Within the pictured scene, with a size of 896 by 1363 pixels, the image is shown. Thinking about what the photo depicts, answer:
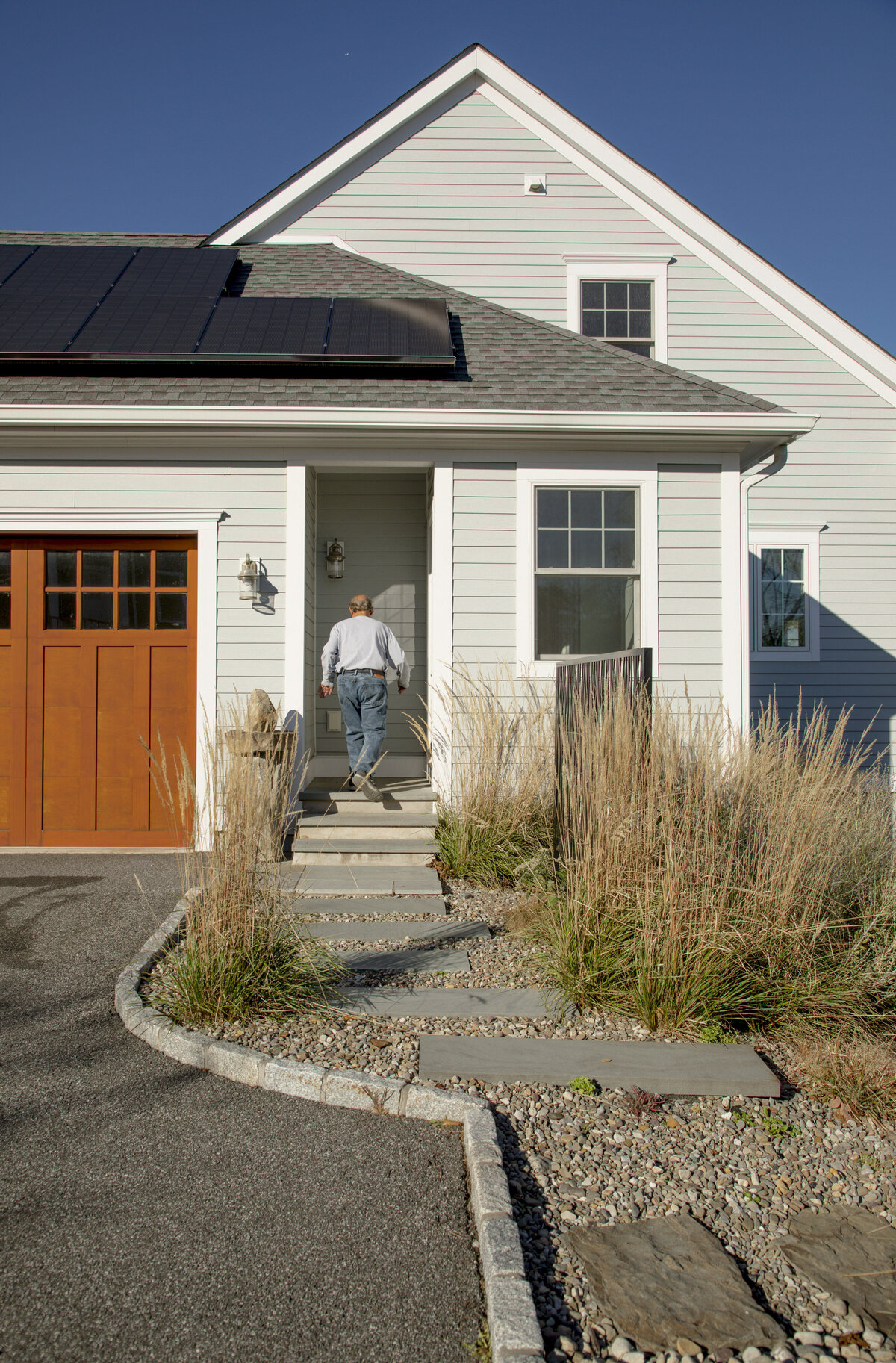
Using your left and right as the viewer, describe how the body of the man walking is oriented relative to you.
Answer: facing away from the viewer

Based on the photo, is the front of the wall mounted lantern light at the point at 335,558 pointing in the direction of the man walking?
yes

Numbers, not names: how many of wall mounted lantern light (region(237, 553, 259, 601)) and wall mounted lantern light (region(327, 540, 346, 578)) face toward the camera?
2

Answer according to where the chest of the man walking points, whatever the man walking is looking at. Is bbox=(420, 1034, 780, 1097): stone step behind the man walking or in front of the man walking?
behind

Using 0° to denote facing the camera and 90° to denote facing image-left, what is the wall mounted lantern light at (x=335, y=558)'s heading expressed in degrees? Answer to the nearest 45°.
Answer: approximately 0°

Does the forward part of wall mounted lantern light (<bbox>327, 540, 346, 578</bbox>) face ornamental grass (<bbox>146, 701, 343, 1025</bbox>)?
yes

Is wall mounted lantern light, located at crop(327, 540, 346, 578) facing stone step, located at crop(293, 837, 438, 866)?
yes

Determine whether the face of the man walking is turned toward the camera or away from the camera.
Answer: away from the camera

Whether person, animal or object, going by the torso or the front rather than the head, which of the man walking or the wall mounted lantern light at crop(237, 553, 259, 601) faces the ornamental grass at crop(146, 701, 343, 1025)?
the wall mounted lantern light
